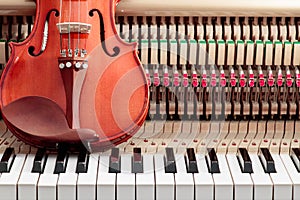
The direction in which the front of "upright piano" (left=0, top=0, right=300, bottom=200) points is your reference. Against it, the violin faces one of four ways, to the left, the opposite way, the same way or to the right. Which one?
the same way

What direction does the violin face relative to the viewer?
toward the camera

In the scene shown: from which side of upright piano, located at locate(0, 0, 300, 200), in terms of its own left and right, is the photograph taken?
front
